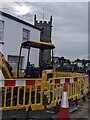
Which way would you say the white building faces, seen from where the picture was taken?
facing the viewer and to the right of the viewer

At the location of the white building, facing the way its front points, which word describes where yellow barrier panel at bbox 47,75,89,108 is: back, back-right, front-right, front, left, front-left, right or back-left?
front-right

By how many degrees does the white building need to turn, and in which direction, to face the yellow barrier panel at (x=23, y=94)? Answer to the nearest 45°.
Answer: approximately 45° to its right

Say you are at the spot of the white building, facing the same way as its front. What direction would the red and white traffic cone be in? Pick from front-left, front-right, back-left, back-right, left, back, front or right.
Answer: front-right
